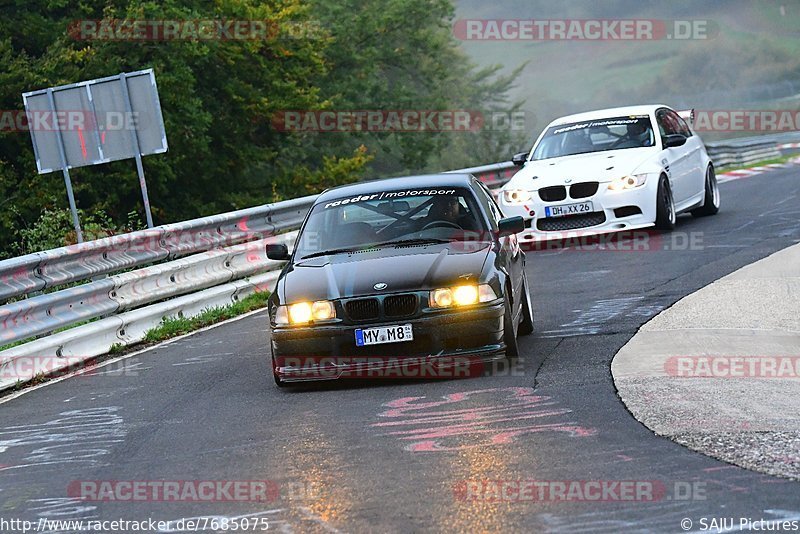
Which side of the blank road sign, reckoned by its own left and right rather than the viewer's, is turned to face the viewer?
back

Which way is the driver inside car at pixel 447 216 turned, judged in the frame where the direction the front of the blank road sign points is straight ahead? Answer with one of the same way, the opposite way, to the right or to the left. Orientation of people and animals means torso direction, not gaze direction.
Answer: the opposite way

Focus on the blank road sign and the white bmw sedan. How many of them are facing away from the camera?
1

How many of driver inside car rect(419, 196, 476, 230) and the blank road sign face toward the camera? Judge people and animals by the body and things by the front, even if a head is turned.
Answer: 1

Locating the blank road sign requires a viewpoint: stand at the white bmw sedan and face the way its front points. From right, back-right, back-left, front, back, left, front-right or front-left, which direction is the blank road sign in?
front-right

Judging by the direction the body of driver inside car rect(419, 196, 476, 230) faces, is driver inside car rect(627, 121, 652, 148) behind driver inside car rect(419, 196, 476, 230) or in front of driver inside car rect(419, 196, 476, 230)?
behind

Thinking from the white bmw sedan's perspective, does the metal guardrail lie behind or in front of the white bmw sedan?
in front

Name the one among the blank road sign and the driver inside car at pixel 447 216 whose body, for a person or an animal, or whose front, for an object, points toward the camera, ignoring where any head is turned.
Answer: the driver inside car

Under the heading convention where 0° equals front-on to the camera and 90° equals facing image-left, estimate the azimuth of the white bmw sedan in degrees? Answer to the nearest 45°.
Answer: approximately 45°

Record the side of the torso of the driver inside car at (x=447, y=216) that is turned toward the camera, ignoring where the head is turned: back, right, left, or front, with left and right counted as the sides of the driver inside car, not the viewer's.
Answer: front

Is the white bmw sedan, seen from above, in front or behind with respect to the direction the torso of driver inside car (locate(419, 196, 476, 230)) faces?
behind

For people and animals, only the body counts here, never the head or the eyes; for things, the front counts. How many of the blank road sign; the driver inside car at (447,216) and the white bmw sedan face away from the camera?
1

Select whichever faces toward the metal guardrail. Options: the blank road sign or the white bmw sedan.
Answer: the white bmw sedan

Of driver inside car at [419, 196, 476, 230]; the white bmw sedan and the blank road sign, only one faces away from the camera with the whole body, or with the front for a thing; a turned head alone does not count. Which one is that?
the blank road sign

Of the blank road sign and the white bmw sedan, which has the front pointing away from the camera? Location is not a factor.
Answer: the blank road sign
